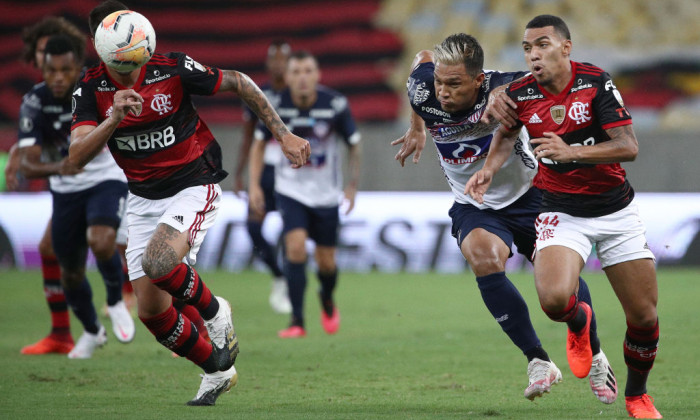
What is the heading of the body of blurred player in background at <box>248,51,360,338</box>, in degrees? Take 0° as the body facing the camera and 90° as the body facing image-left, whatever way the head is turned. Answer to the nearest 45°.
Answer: approximately 0°

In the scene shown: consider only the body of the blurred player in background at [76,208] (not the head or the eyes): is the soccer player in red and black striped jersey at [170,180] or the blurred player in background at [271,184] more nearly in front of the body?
the soccer player in red and black striped jersey

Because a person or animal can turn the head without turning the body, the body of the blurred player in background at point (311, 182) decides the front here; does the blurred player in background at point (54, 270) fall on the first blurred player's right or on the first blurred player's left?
on the first blurred player's right

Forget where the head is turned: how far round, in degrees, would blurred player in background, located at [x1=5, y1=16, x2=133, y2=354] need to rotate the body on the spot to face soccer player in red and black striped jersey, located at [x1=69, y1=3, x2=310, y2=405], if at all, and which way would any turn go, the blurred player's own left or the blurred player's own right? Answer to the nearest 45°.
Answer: approximately 45° to the blurred player's own left

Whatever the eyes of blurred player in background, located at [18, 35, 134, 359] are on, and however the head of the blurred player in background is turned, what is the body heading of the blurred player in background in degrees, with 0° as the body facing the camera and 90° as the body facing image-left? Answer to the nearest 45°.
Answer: approximately 0°

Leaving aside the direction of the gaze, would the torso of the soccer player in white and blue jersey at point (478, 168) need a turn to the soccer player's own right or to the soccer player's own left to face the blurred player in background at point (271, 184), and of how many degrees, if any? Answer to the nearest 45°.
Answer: approximately 90° to the soccer player's own right

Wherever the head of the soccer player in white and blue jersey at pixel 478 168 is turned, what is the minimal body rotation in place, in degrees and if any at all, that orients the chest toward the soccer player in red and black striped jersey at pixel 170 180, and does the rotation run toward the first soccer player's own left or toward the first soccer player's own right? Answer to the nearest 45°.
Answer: approximately 45° to the first soccer player's own right
